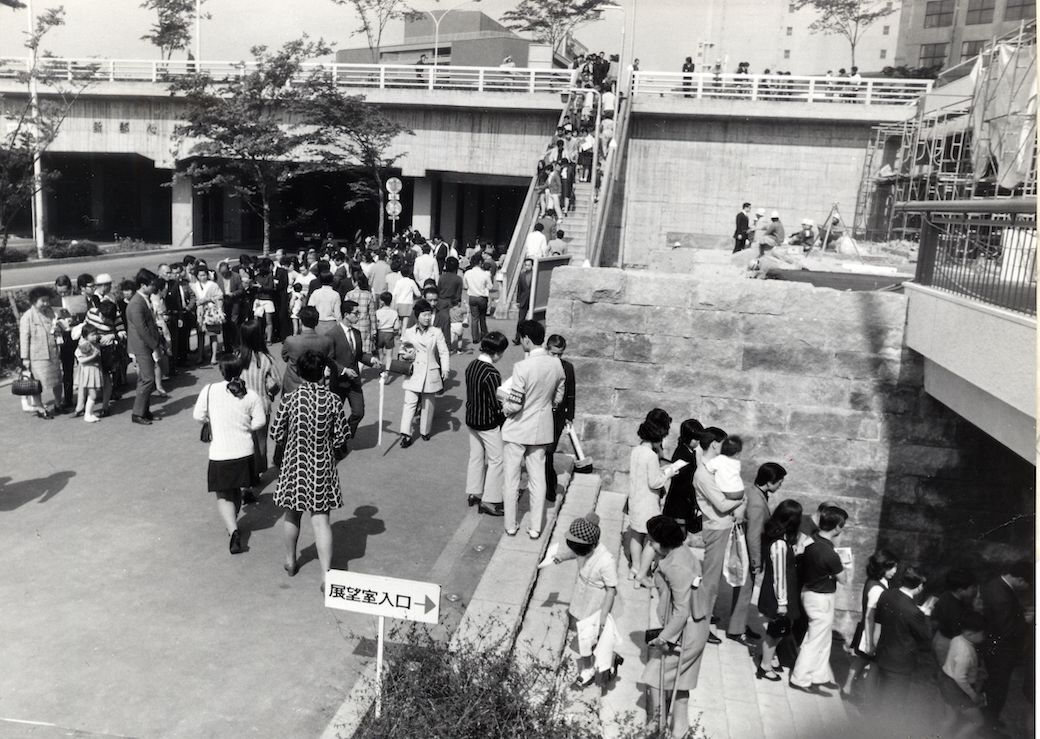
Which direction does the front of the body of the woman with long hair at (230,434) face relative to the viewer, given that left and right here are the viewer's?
facing away from the viewer

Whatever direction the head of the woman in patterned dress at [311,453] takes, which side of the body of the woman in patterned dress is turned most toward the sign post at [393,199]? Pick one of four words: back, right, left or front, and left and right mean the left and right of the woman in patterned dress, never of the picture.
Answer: front

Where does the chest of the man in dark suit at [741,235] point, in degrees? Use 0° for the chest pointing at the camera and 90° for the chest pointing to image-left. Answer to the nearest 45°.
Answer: approximately 270°

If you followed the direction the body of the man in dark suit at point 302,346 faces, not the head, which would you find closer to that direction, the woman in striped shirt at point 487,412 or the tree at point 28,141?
the tree

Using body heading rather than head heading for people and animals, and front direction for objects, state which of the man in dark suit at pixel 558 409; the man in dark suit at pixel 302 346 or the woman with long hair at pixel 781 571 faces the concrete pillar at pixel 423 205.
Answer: the man in dark suit at pixel 302 346

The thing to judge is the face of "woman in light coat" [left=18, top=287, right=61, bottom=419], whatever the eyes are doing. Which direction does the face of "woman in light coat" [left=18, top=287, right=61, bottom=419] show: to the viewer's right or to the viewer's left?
to the viewer's right

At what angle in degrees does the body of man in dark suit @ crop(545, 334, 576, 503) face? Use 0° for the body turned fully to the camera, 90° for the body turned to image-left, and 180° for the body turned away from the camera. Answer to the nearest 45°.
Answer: approximately 45°

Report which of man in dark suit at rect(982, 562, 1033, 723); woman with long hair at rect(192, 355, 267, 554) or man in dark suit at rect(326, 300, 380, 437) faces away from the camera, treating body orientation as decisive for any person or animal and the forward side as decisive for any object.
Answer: the woman with long hair

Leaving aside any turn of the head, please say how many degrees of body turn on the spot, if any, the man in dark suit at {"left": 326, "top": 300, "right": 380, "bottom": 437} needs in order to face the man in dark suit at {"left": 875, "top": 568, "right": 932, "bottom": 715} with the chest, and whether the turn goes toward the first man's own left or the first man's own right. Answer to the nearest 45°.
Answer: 0° — they already face them

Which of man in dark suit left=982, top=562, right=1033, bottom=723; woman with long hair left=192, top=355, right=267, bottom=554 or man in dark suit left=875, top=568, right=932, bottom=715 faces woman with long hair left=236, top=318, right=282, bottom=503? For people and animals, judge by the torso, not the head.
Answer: woman with long hair left=192, top=355, right=267, bottom=554
